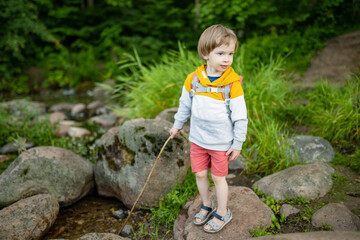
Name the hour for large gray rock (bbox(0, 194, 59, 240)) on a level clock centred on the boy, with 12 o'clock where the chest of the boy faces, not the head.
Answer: The large gray rock is roughly at 3 o'clock from the boy.

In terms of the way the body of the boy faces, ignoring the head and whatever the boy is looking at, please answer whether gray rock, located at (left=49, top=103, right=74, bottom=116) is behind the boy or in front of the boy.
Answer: behind

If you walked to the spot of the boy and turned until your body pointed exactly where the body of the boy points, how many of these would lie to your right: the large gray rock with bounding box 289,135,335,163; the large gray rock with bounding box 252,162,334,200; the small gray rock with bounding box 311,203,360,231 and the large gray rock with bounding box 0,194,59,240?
1

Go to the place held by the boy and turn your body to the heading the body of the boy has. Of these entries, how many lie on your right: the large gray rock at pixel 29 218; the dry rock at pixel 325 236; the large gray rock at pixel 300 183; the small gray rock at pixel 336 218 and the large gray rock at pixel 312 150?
1

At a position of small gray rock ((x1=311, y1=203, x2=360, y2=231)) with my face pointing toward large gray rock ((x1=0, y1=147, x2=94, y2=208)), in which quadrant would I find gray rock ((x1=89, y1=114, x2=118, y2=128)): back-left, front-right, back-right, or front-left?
front-right

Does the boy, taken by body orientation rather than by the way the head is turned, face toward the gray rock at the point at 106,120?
no

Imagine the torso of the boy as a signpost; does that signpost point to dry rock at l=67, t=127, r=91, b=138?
no

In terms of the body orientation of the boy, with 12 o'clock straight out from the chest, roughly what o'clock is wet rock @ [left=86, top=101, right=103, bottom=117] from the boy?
The wet rock is roughly at 5 o'clock from the boy.

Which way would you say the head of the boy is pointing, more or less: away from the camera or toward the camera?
toward the camera

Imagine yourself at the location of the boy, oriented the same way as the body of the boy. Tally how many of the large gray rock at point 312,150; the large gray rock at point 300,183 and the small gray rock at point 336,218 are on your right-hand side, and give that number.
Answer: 0

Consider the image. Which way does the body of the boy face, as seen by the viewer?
toward the camera

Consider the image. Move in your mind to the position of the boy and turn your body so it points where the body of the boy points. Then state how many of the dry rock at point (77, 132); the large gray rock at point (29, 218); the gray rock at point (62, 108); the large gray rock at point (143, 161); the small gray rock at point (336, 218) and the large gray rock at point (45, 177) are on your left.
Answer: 1

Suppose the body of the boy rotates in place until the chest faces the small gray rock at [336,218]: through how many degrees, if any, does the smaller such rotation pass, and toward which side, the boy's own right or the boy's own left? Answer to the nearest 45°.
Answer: approximately 90° to the boy's own left

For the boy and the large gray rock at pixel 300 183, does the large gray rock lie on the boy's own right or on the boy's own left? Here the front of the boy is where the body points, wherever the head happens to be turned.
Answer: on the boy's own left
